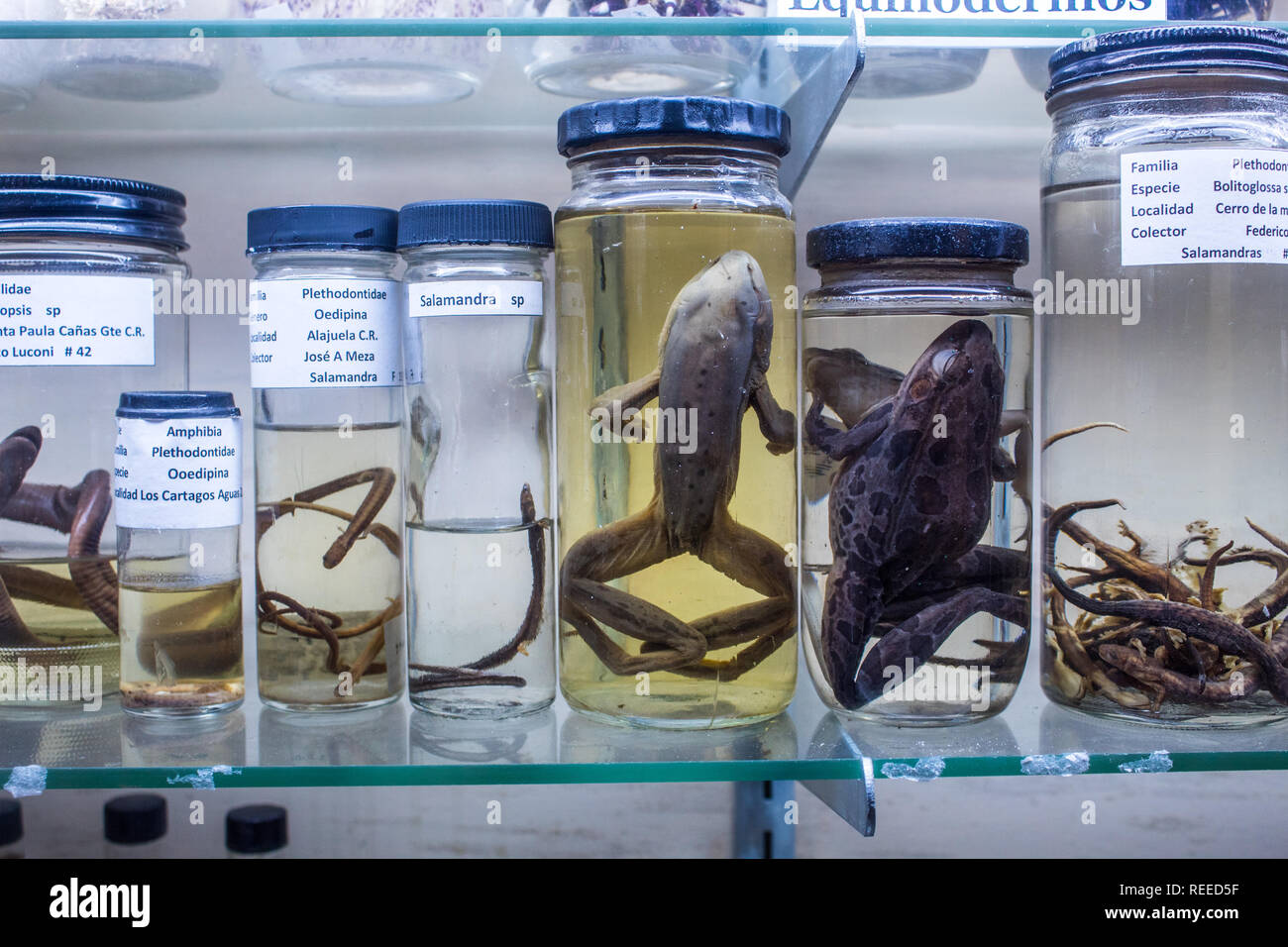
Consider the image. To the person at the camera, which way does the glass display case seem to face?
facing the viewer
